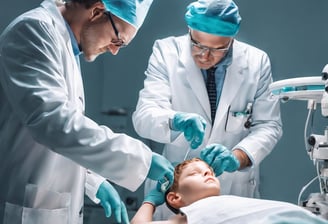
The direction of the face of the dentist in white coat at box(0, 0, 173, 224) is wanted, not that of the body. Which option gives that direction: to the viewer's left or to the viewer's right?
to the viewer's right

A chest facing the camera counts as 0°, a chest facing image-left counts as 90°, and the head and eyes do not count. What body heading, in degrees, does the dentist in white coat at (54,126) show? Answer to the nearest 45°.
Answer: approximately 270°

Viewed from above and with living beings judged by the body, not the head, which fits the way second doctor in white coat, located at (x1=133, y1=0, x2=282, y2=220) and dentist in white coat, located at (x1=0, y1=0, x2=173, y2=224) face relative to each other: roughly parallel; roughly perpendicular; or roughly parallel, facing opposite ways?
roughly perpendicular

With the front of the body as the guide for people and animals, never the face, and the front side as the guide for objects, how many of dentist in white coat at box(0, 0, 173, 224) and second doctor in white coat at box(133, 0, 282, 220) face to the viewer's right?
1

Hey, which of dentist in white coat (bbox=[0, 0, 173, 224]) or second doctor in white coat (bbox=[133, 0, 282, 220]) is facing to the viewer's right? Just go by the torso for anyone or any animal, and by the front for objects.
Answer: the dentist in white coat

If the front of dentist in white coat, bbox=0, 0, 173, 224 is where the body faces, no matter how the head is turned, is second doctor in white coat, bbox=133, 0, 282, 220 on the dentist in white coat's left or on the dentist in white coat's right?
on the dentist in white coat's left

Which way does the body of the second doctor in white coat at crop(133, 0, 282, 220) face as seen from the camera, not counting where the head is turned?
toward the camera

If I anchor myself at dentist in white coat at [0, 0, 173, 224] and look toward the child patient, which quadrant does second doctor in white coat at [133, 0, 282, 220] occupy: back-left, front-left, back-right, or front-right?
front-left

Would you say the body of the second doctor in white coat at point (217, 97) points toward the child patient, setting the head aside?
yes
